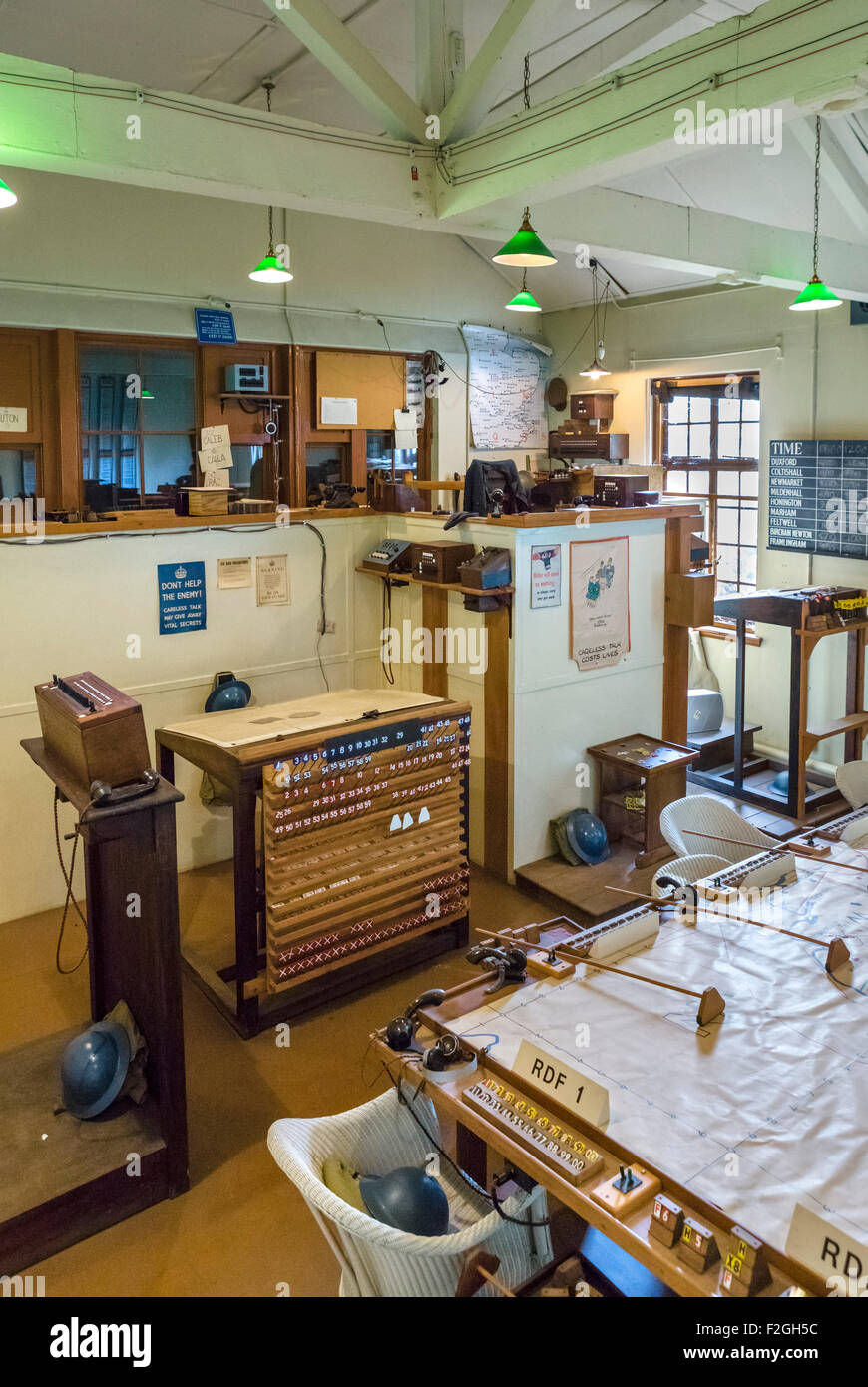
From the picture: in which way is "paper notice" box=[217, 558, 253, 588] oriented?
toward the camera

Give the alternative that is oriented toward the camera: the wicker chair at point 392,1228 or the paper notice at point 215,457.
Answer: the paper notice

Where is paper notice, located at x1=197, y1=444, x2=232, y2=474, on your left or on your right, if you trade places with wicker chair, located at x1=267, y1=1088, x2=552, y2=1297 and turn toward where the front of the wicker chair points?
on your left

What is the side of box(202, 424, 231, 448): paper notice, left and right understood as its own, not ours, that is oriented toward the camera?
front

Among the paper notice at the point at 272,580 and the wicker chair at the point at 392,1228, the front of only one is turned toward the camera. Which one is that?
the paper notice

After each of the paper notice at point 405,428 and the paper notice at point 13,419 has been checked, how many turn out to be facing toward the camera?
2

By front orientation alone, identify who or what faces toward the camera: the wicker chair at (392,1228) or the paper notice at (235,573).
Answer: the paper notice

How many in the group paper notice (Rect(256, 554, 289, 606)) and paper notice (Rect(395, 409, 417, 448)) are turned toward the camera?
2

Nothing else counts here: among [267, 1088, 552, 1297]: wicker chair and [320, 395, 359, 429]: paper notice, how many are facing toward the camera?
1

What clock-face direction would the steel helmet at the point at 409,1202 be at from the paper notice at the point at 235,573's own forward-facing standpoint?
The steel helmet is roughly at 12 o'clock from the paper notice.

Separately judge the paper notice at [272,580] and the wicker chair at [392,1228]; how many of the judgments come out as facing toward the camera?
1

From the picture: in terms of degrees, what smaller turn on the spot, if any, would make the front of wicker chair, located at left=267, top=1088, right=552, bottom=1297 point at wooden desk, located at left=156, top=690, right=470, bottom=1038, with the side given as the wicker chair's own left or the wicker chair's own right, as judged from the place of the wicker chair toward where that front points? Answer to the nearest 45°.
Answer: approximately 45° to the wicker chair's own left

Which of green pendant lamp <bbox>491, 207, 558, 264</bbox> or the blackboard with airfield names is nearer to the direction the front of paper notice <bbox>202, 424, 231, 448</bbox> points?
the green pendant lamp

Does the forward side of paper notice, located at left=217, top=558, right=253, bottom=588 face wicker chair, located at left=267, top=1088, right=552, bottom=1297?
yes

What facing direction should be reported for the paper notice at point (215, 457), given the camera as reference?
facing the viewer

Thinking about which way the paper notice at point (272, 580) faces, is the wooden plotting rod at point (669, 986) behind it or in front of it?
in front
